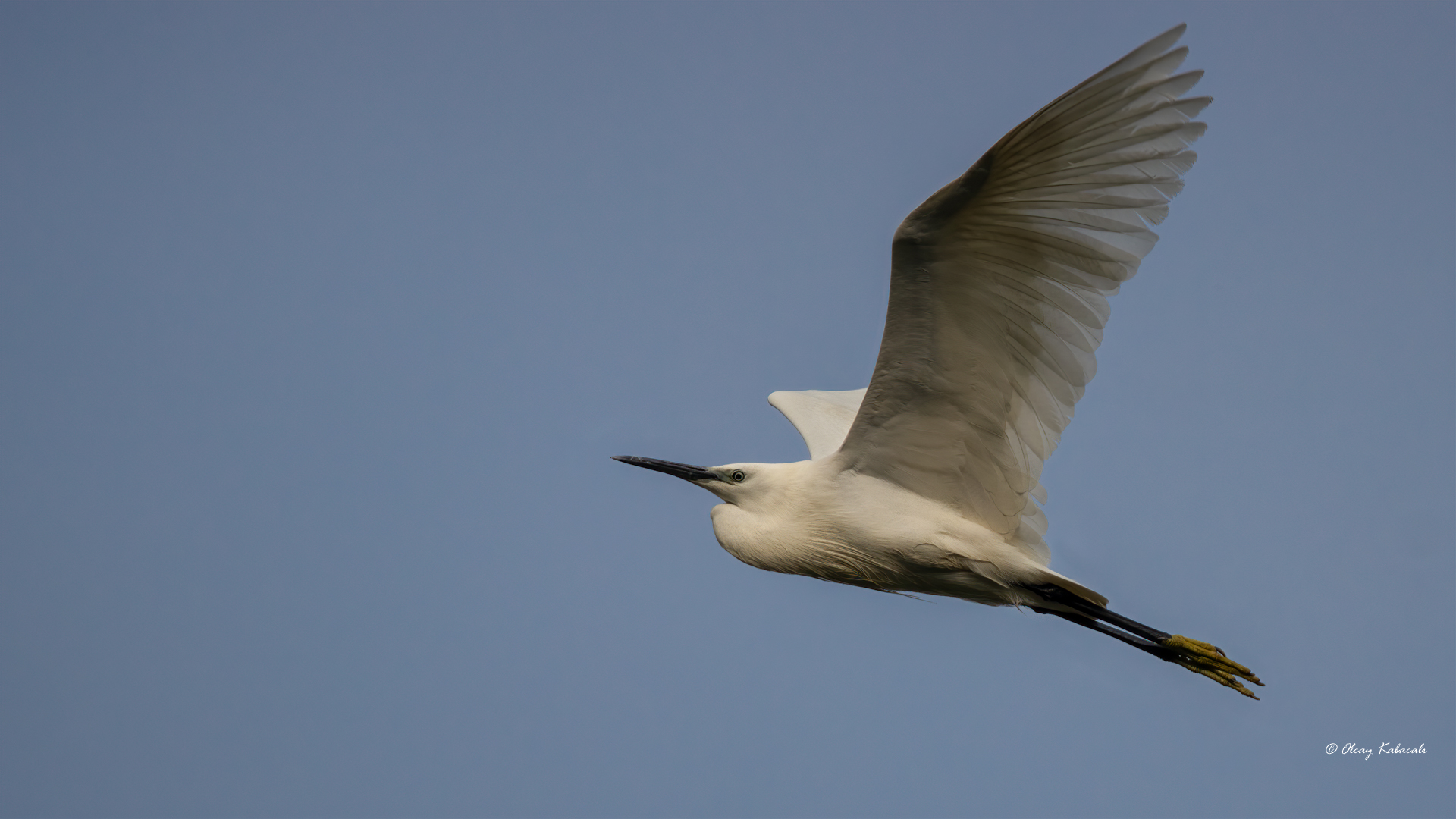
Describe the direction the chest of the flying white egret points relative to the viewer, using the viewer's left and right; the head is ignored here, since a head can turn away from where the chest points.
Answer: facing to the left of the viewer
